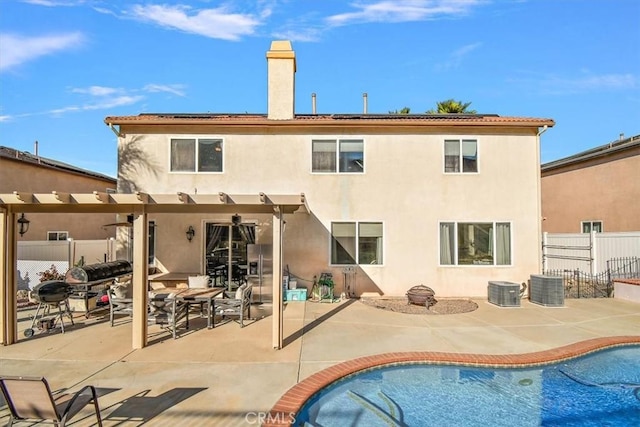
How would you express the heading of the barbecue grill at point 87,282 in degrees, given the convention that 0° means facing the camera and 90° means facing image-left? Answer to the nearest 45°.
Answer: approximately 315°

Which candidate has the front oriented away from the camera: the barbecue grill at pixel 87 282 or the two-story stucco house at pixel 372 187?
the two-story stucco house

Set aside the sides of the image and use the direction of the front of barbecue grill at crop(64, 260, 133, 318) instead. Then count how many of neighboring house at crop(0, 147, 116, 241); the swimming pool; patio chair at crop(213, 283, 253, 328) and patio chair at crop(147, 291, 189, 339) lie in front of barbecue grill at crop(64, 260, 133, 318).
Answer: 3

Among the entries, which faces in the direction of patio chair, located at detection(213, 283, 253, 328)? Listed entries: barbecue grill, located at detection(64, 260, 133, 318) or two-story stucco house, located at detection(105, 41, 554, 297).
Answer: the barbecue grill

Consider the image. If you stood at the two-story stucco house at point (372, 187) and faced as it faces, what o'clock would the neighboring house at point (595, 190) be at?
The neighboring house is roughly at 2 o'clock from the two-story stucco house.

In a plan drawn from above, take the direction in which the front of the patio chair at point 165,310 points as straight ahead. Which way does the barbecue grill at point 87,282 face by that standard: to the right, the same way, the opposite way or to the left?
to the right

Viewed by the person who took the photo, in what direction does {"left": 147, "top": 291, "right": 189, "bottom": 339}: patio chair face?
facing away from the viewer and to the right of the viewer

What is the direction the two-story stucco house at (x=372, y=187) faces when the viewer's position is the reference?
facing away from the viewer

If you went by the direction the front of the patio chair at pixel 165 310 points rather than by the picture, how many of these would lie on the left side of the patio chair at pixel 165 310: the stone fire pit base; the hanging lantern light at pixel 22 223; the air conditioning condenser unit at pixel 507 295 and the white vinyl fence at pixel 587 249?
1
